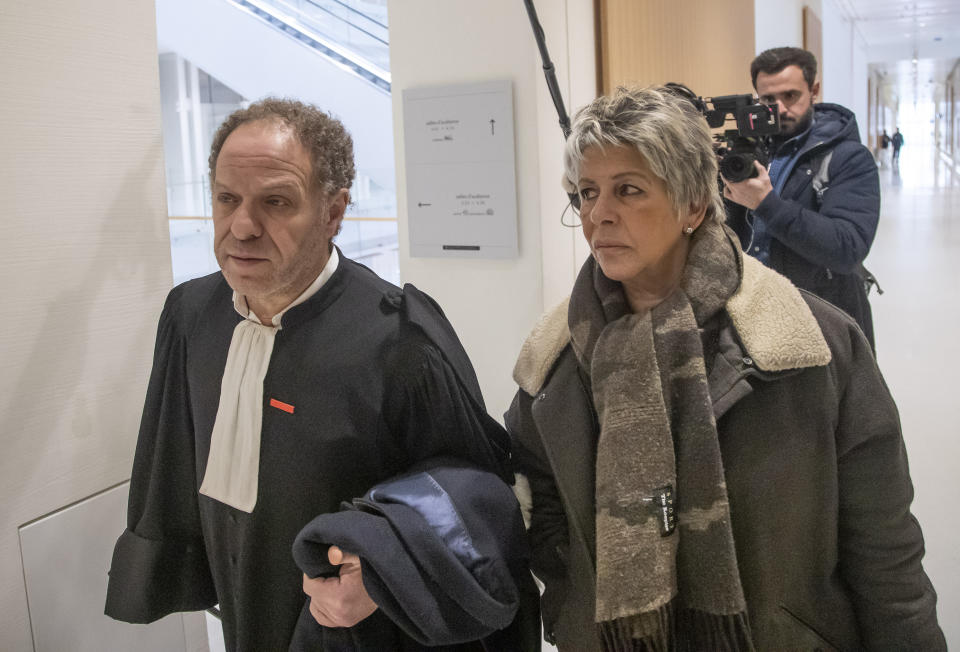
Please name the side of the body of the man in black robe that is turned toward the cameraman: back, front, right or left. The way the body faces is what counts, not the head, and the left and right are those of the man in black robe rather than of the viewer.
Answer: back

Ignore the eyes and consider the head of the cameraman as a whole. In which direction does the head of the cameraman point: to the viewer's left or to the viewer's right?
to the viewer's left

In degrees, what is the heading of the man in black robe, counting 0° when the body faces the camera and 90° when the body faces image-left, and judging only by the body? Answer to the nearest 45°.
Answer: approximately 45°

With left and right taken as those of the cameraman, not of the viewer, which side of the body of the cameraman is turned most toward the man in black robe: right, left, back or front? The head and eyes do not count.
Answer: front

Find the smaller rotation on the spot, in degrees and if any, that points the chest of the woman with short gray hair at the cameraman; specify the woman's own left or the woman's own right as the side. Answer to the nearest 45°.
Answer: approximately 135° to the woman's own right

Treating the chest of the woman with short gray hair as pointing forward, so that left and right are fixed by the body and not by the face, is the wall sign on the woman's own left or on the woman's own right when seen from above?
on the woman's own right

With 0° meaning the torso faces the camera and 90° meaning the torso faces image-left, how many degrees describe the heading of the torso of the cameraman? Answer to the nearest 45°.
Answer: approximately 45°

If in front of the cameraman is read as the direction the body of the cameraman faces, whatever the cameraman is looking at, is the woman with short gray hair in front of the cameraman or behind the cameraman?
in front

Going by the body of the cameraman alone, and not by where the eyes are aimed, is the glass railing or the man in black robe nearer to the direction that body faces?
the man in black robe

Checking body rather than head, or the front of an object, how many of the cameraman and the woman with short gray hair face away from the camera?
0

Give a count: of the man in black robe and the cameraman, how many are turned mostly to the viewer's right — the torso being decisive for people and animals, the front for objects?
0
